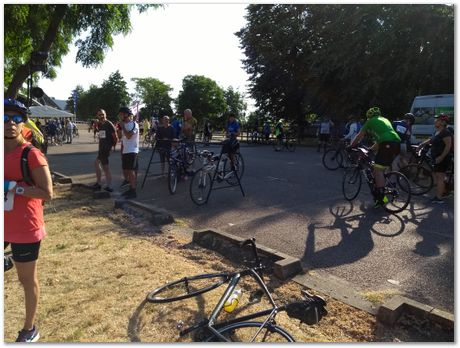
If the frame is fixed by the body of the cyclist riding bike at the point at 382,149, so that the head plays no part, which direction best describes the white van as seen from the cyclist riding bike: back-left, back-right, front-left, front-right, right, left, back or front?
front-right

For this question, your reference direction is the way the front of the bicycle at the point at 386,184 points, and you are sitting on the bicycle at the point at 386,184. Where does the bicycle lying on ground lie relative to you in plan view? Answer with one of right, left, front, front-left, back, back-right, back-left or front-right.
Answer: back-left

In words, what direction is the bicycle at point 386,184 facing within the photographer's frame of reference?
facing away from the viewer and to the left of the viewer

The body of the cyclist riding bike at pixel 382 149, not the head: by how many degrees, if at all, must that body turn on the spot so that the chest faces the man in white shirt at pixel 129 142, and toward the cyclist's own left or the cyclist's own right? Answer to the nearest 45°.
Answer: approximately 45° to the cyclist's own left

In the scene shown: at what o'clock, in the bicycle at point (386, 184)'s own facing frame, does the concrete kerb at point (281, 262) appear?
The concrete kerb is roughly at 8 o'clock from the bicycle.

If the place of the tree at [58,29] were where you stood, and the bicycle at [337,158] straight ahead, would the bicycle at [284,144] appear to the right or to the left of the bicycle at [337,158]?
left

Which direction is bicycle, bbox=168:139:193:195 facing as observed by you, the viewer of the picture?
facing the viewer and to the left of the viewer
